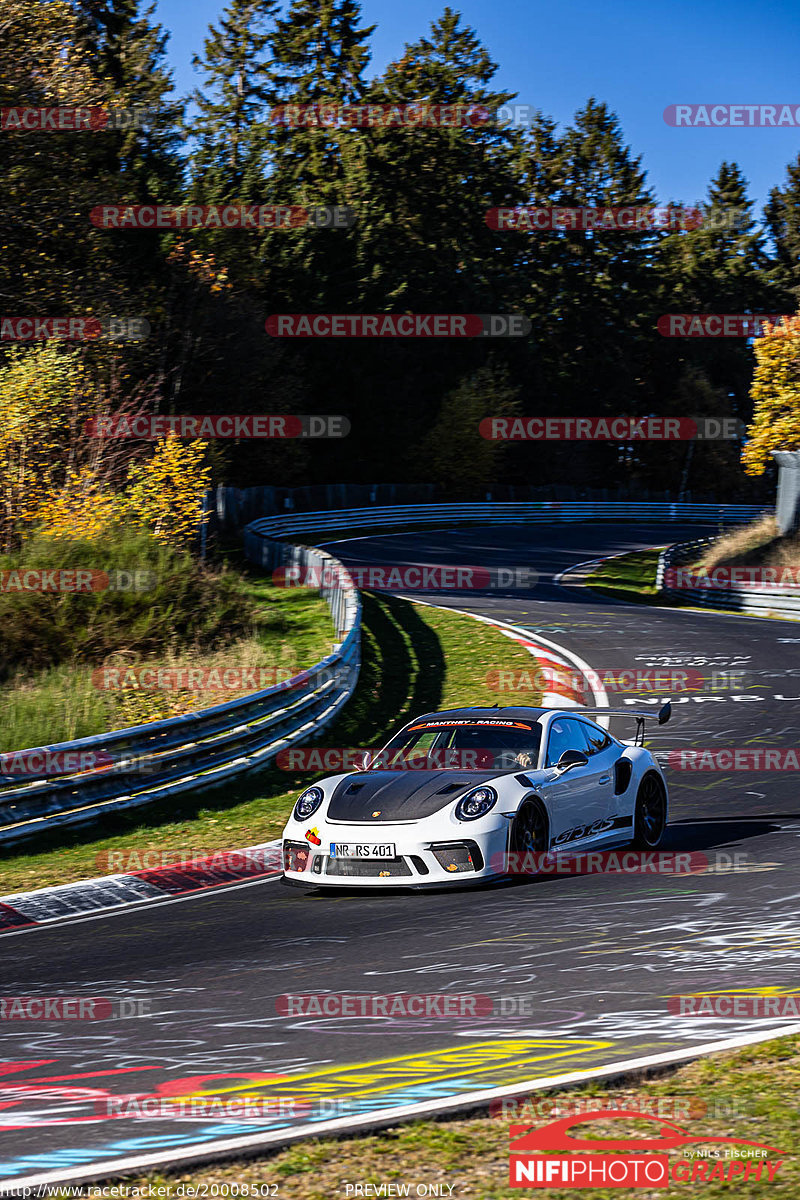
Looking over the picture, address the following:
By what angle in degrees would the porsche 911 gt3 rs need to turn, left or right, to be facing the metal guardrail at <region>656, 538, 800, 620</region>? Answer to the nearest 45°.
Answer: approximately 135° to its right

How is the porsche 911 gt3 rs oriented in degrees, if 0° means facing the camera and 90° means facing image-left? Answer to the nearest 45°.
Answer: approximately 45°

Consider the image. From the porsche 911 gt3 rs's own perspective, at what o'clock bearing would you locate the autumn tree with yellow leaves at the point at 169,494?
The autumn tree with yellow leaves is roughly at 4 o'clock from the porsche 911 gt3 rs.

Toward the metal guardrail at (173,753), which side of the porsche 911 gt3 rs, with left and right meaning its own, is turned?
right

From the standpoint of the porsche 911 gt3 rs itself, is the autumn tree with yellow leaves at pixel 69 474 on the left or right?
on its right

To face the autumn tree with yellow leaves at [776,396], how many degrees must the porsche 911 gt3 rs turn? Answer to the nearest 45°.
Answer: approximately 135° to its right
